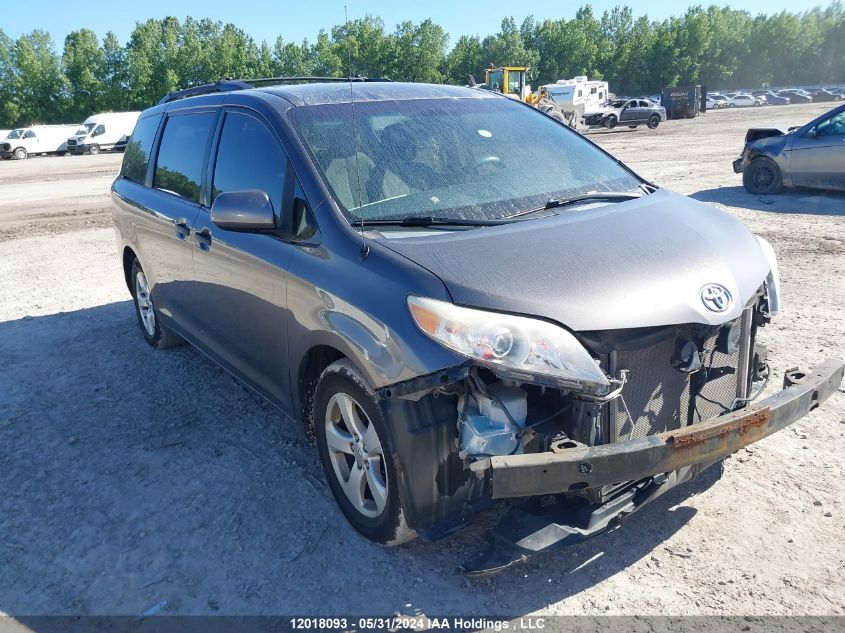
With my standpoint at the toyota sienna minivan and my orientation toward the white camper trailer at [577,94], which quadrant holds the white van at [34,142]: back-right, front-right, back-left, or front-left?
front-left

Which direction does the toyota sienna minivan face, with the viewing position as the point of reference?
facing the viewer and to the right of the viewer

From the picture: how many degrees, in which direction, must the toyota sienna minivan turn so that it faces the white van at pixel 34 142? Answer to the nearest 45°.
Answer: approximately 180°

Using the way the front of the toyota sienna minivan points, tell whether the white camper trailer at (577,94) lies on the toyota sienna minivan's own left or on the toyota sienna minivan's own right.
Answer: on the toyota sienna minivan's own left
